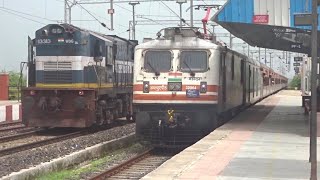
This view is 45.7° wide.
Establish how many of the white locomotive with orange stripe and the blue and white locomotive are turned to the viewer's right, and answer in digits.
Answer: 0

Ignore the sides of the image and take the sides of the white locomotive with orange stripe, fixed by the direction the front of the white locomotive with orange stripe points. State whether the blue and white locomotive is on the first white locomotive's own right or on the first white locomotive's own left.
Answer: on the first white locomotive's own right

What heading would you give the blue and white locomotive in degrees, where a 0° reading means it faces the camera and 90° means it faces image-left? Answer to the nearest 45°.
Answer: approximately 45°

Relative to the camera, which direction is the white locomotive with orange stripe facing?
toward the camera

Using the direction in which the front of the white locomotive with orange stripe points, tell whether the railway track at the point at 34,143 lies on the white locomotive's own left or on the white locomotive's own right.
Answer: on the white locomotive's own right

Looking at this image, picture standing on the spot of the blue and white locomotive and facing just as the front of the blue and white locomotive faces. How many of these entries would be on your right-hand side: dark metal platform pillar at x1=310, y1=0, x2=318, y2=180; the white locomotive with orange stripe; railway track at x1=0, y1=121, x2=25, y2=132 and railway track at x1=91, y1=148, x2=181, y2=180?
1

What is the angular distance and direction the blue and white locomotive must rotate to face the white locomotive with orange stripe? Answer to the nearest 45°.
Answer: approximately 90° to its left
